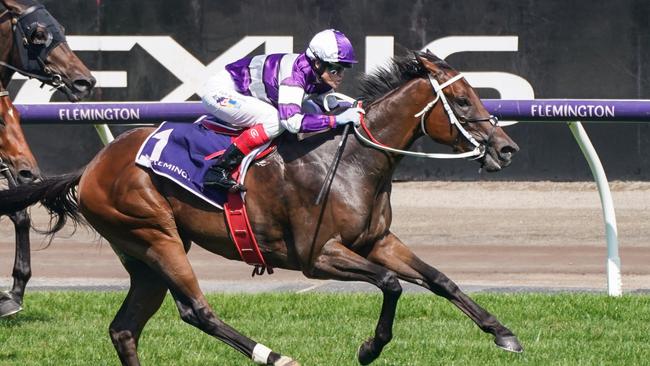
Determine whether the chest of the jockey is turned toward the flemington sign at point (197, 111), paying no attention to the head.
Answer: no

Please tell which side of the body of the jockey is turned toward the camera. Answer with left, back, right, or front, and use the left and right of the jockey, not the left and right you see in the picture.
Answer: right

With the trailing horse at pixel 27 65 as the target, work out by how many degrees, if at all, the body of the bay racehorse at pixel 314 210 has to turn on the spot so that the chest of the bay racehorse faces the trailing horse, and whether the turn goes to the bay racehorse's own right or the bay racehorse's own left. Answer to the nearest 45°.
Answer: approximately 135° to the bay racehorse's own left

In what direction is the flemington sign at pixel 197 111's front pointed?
toward the camera

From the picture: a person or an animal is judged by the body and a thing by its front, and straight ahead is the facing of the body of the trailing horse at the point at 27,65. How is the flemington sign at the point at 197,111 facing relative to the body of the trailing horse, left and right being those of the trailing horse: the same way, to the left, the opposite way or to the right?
to the right

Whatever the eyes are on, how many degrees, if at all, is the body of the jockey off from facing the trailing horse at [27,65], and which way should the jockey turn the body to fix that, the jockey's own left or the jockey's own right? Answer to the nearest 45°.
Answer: approximately 135° to the jockey's own left

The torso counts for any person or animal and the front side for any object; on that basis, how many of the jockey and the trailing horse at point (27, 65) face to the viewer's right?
2

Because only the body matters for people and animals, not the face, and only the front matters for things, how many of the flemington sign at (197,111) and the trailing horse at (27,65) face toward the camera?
1

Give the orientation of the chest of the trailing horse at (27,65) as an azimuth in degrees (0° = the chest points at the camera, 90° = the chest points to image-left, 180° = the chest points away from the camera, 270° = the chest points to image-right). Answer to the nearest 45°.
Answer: approximately 270°

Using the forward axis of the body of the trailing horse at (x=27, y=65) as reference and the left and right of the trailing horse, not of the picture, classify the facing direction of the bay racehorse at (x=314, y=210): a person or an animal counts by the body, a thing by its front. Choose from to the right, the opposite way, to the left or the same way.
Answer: the same way

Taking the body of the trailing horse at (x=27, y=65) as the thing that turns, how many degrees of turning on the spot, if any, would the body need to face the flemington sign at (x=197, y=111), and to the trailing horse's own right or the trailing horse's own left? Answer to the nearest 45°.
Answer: approximately 45° to the trailing horse's own left

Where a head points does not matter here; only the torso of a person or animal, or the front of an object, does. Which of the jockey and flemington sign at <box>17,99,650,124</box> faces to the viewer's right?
the jockey

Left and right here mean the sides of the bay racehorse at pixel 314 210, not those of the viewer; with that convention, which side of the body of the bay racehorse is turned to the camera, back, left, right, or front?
right

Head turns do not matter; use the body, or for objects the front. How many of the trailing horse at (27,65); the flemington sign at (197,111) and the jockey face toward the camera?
1
